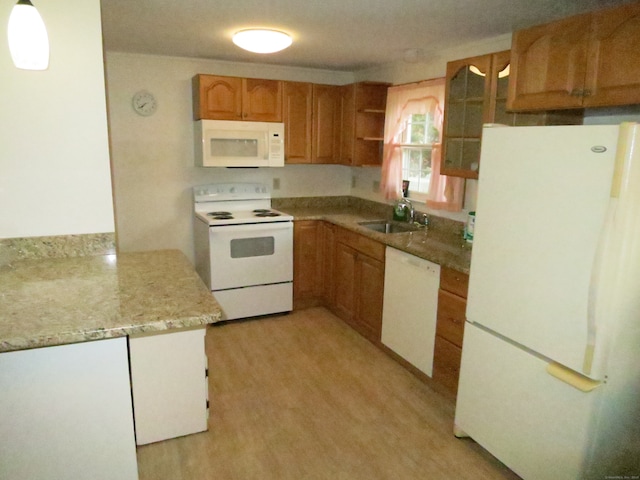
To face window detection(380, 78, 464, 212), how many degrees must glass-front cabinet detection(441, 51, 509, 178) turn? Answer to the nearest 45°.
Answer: approximately 90° to its right

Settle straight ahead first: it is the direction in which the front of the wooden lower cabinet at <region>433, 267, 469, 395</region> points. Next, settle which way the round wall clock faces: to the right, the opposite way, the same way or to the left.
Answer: to the left

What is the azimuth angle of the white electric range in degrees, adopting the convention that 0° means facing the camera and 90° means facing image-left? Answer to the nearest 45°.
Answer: approximately 315°

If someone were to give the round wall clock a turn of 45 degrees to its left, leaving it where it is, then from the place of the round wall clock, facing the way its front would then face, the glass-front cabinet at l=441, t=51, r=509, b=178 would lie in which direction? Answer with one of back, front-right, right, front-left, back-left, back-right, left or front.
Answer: front

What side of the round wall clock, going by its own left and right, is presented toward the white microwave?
left

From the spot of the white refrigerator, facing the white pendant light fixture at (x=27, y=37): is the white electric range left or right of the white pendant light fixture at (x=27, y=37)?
right

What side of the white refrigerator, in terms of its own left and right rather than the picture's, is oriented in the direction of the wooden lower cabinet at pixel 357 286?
right

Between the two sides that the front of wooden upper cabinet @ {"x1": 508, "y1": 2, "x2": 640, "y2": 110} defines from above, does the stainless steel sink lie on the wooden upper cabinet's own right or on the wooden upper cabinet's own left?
on the wooden upper cabinet's own right

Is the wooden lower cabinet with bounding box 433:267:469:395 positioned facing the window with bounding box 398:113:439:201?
no

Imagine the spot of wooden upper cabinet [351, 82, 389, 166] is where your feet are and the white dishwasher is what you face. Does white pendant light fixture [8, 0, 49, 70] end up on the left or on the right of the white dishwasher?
right

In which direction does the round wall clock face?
toward the camera

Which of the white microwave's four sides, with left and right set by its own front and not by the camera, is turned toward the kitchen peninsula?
front

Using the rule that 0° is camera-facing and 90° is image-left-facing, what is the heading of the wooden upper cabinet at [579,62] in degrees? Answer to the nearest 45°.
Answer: approximately 45°

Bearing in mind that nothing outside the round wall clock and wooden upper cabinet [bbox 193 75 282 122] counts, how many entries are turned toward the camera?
2

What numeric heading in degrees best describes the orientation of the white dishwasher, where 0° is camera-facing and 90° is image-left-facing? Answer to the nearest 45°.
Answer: approximately 45°

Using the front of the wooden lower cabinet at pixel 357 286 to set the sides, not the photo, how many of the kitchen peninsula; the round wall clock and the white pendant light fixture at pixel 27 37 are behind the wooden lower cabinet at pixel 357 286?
0

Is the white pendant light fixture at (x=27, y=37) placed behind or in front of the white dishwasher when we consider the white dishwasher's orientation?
in front

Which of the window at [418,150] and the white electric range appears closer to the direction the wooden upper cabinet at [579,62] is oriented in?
the white electric range

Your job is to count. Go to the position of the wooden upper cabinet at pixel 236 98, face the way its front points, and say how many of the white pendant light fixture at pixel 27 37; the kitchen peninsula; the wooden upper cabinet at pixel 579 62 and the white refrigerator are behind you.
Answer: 0

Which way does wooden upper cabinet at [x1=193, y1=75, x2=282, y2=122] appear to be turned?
toward the camera
